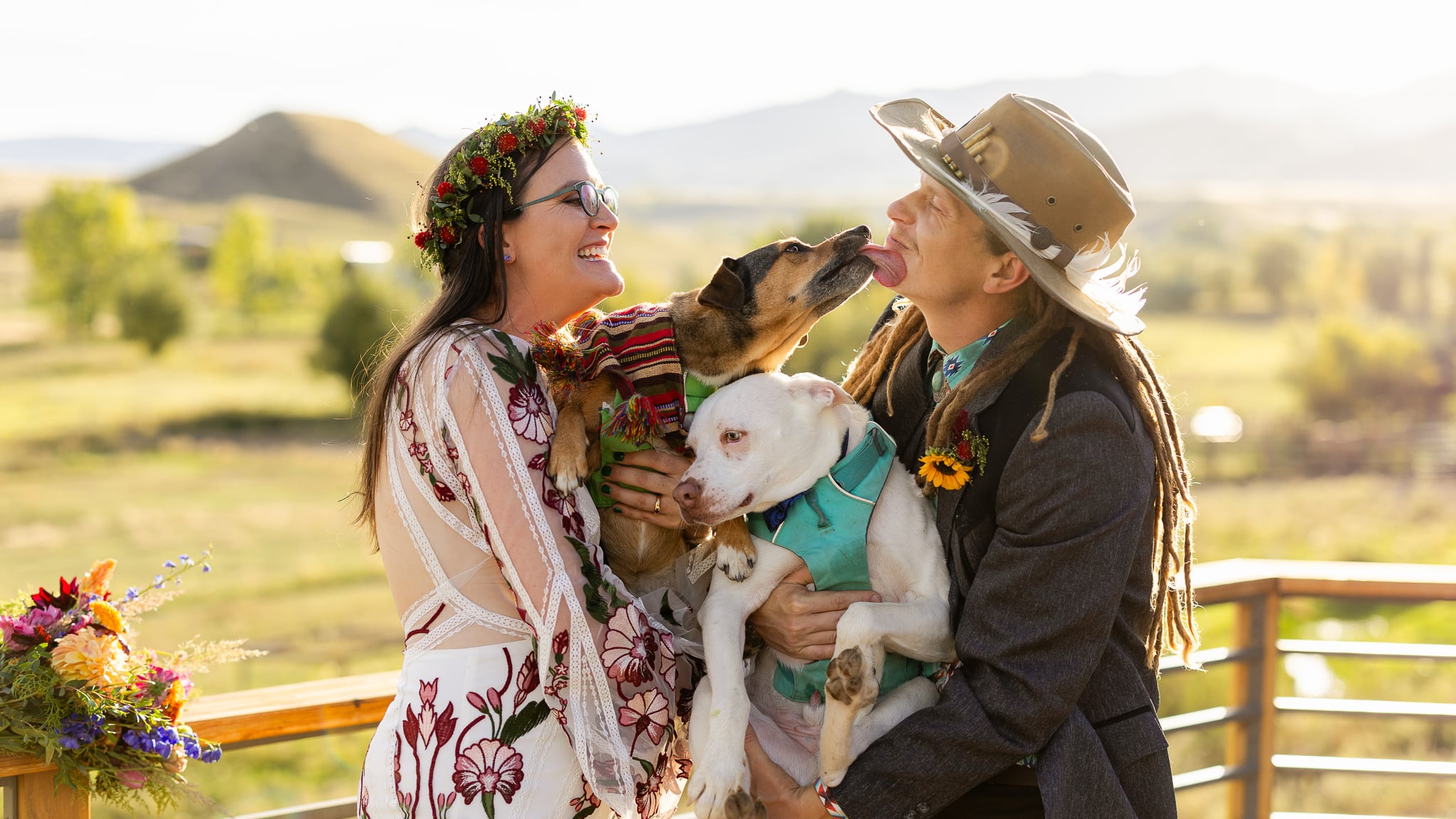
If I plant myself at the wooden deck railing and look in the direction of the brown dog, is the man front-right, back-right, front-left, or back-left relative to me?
front-left

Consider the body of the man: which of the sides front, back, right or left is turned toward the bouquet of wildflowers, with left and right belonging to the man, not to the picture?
front

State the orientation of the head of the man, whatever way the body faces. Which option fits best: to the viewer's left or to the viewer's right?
to the viewer's left

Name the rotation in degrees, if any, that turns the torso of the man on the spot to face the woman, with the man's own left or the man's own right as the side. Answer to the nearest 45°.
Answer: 0° — they already face them

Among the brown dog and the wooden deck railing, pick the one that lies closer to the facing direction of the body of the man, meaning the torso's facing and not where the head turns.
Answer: the brown dog

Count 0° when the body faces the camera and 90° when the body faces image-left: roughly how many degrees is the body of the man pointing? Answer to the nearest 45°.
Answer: approximately 90°

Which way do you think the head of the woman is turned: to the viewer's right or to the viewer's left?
to the viewer's right

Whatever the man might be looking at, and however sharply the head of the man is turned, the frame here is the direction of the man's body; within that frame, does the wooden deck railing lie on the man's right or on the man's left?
on the man's right
